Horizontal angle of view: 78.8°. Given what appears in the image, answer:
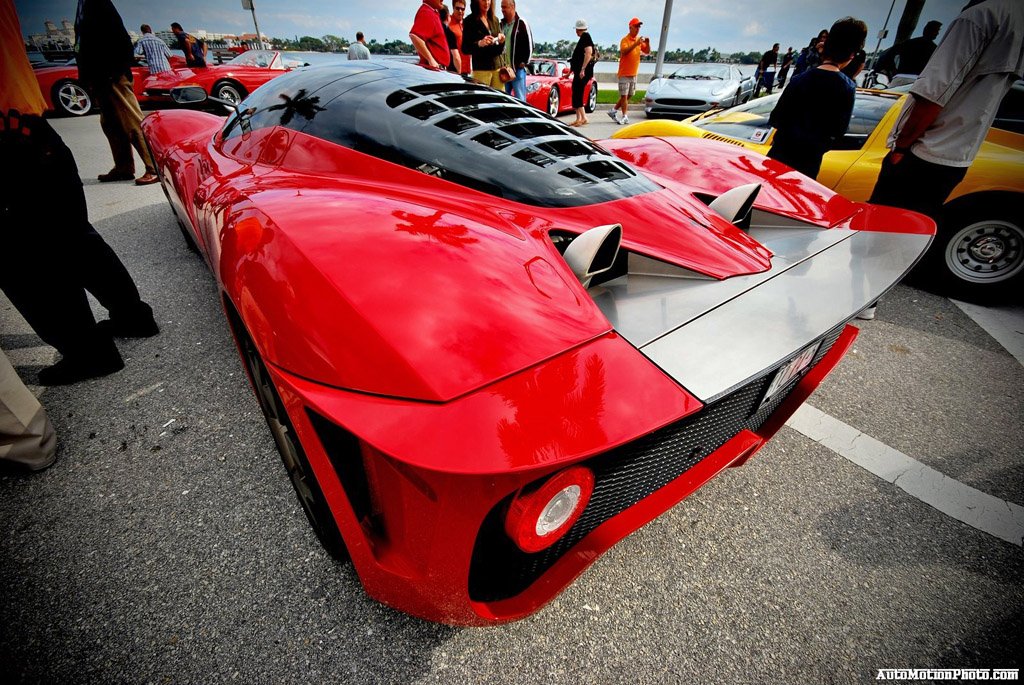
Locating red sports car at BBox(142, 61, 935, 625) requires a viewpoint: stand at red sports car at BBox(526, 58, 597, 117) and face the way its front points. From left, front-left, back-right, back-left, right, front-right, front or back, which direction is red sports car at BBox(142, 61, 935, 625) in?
front-left

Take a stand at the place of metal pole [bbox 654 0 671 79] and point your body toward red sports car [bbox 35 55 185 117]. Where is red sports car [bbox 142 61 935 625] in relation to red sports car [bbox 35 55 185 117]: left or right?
left

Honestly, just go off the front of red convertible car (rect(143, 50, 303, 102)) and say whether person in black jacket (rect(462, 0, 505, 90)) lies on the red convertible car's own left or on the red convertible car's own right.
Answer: on the red convertible car's own left

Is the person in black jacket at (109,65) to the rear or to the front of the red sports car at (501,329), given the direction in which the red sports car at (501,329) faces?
to the front

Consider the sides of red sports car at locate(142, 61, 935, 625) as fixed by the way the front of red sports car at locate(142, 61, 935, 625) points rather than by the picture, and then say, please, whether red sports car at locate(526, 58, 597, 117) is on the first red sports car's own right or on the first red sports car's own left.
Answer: on the first red sports car's own right

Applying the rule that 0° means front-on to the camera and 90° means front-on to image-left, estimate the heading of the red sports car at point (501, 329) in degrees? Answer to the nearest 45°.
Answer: approximately 135°

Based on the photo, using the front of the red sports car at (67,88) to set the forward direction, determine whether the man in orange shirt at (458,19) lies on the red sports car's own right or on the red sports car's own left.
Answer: on the red sports car's own left

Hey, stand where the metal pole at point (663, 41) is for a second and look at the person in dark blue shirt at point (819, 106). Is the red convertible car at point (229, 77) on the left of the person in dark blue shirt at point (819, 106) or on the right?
right
